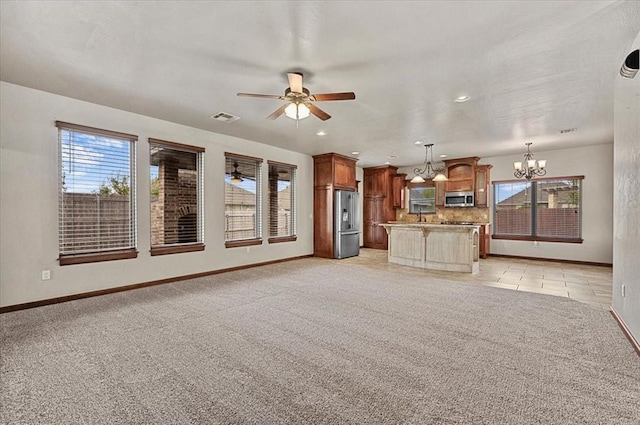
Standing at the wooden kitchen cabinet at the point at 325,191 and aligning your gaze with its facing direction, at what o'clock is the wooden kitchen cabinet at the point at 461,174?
the wooden kitchen cabinet at the point at 461,174 is roughly at 10 o'clock from the wooden kitchen cabinet at the point at 325,191.

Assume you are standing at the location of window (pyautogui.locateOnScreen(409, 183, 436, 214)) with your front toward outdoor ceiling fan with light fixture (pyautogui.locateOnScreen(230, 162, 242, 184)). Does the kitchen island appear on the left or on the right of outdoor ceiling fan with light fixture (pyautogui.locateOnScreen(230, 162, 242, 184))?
left

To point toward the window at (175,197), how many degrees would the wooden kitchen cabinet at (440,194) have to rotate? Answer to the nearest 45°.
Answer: approximately 45° to its right

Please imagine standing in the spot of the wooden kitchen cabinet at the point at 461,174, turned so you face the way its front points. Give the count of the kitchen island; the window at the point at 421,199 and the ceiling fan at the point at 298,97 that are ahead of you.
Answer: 2

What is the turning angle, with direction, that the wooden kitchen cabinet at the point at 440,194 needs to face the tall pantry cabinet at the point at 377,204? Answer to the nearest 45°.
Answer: approximately 90° to its right

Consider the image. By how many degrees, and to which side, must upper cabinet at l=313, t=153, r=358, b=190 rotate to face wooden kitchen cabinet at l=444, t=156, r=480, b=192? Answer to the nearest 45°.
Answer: approximately 45° to its left

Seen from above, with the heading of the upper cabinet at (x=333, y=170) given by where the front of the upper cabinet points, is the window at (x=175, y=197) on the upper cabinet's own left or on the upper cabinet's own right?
on the upper cabinet's own right

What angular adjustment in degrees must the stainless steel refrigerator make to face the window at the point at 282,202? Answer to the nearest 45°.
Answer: approximately 90° to its right

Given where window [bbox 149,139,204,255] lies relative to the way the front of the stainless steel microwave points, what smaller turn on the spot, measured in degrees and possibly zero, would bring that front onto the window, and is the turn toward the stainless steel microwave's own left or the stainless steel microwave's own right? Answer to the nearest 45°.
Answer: approximately 45° to the stainless steel microwave's own right
